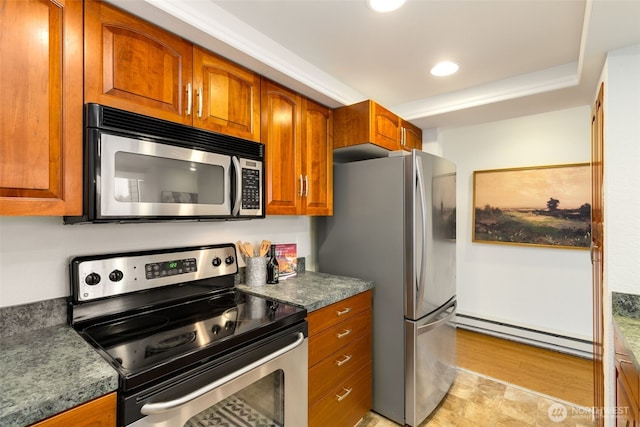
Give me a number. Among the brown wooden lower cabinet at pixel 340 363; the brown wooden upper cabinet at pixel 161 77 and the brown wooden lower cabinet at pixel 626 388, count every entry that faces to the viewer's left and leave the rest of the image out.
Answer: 1

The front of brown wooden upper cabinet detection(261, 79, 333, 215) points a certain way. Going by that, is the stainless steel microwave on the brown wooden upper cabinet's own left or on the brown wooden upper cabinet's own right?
on the brown wooden upper cabinet's own right

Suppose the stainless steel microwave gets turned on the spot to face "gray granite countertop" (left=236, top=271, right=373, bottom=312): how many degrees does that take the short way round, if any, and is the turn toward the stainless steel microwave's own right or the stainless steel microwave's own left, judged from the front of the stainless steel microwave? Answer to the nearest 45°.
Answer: approximately 45° to the stainless steel microwave's own left

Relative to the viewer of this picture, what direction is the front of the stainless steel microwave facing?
facing the viewer and to the right of the viewer

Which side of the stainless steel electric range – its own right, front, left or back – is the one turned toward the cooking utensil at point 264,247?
left

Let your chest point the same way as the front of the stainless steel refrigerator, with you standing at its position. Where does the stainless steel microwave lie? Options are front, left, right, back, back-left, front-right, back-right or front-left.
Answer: right

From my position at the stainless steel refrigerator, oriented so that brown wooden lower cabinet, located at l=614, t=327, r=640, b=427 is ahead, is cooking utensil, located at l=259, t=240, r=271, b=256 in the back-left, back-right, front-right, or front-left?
back-right

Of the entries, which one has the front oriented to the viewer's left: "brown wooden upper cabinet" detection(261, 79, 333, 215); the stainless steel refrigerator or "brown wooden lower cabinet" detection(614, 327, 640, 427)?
the brown wooden lower cabinet

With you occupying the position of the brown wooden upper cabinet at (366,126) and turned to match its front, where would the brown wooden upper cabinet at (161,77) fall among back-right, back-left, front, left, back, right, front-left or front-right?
right

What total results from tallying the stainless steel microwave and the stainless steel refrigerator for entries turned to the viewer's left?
0

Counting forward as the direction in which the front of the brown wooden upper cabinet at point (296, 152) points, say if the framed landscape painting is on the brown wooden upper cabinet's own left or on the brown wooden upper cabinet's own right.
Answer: on the brown wooden upper cabinet's own left

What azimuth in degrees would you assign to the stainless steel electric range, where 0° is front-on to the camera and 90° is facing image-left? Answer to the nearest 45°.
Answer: approximately 315°
